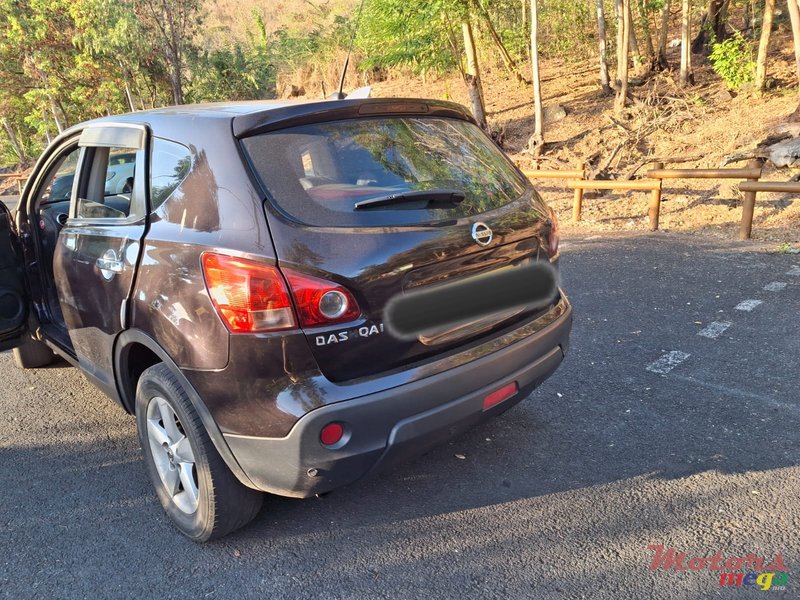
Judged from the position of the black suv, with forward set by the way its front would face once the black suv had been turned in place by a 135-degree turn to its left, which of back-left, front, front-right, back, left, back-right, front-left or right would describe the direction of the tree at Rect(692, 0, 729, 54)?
back-left

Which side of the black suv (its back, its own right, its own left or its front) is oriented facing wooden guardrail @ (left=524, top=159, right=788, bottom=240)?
right

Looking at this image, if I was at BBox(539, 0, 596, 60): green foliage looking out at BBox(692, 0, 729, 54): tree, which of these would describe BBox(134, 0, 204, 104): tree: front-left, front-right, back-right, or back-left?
back-right

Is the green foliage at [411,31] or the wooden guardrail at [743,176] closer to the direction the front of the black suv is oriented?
the green foliage

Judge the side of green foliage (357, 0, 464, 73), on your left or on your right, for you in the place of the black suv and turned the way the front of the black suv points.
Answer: on your right

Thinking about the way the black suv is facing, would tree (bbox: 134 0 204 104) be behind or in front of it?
in front

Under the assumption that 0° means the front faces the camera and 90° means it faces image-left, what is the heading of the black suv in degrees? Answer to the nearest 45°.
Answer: approximately 135°

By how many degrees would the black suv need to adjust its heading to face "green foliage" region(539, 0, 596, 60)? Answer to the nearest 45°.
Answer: approximately 90° to its right

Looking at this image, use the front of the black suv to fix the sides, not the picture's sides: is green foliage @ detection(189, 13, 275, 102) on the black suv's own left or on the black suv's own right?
on the black suv's own right

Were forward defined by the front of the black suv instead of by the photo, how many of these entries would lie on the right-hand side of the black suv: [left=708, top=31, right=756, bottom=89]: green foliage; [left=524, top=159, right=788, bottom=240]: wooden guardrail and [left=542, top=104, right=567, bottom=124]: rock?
3

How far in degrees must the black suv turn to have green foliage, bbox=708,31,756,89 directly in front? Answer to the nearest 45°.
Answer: approximately 90° to its right

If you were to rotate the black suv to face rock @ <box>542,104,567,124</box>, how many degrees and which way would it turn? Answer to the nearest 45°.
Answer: approximately 90° to its right

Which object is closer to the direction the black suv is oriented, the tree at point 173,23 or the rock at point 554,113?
the tree

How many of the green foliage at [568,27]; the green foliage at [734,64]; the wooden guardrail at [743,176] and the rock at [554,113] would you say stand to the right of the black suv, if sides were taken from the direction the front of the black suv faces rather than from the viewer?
4
